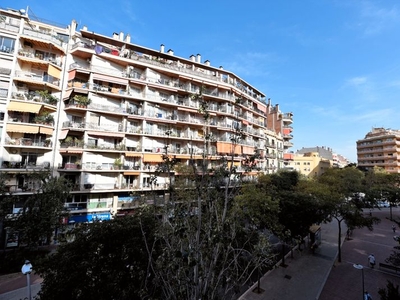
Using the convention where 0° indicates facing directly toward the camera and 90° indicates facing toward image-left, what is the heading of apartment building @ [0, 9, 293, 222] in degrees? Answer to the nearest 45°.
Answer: approximately 315°

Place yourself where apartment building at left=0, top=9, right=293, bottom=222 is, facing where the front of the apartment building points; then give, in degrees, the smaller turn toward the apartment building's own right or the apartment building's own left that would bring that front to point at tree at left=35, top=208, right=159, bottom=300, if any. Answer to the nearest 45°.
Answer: approximately 45° to the apartment building's own right
